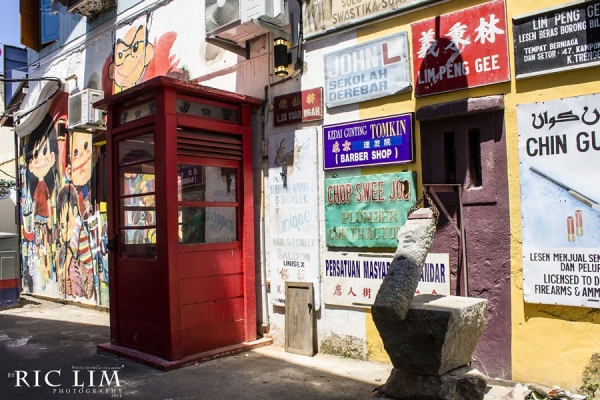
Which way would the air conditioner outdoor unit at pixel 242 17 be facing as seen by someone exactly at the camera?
facing the viewer and to the left of the viewer

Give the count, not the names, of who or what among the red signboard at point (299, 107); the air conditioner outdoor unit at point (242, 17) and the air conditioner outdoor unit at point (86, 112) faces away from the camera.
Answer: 0

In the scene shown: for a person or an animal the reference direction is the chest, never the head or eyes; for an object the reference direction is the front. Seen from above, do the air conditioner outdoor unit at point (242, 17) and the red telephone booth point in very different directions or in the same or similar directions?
same or similar directions

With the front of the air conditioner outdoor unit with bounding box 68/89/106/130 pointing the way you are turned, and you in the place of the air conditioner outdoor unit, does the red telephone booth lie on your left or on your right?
on your left

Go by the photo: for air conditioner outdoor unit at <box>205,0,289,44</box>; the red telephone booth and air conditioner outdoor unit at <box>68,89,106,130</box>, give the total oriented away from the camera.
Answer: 0

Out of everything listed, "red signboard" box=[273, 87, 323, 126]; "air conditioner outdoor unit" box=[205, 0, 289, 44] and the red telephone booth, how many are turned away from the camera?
0

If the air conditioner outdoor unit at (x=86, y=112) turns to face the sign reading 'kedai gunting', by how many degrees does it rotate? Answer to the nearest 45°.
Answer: approximately 90° to its left

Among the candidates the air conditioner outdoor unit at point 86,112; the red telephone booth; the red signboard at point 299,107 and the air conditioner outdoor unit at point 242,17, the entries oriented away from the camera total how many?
0

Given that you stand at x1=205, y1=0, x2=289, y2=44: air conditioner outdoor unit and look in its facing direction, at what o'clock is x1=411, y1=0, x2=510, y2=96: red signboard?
The red signboard is roughly at 9 o'clock from the air conditioner outdoor unit.

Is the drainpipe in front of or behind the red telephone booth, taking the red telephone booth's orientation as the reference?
behind
